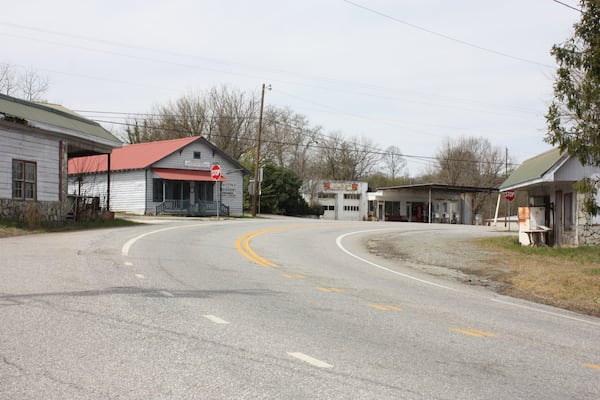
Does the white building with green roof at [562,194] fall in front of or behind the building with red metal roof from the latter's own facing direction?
in front

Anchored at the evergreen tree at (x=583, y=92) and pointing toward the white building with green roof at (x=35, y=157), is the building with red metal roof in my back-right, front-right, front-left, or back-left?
front-right

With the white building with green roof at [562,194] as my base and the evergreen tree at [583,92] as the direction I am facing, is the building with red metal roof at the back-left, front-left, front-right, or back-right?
back-right

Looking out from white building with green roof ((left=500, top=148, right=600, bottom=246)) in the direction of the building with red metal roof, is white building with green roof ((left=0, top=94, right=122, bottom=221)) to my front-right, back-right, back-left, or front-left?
front-left

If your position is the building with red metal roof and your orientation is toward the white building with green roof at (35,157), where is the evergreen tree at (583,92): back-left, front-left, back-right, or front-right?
front-left

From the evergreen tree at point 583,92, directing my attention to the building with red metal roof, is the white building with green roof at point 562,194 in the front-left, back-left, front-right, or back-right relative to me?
front-right

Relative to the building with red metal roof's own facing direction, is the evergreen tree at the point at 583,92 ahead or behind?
ahead

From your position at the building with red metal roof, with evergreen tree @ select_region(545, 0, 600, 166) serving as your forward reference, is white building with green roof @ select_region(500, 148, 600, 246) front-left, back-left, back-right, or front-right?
front-left

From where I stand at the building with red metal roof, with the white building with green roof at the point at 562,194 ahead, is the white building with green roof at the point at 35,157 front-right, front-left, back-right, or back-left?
front-right
